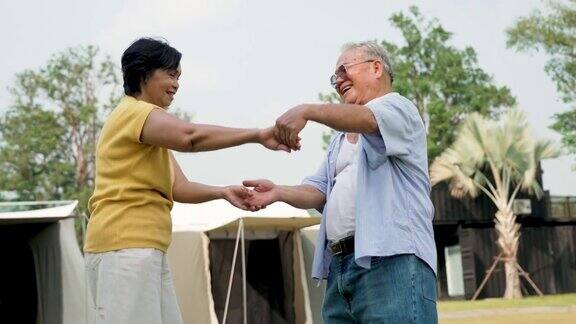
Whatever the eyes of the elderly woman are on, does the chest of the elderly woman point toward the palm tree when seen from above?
no

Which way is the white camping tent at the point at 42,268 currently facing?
toward the camera

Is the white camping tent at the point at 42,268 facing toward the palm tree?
no

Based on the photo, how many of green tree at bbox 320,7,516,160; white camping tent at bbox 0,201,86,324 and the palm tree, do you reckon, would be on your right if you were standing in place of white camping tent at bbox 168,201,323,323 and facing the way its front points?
1

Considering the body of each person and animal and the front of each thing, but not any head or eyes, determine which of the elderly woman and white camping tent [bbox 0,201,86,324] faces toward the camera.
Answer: the white camping tent

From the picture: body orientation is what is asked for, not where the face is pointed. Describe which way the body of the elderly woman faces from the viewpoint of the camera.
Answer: to the viewer's right

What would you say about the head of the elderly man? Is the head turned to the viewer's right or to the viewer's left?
to the viewer's left

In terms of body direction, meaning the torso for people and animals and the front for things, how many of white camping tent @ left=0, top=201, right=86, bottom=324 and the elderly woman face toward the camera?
1

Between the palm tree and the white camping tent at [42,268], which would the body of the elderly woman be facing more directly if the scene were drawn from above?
the palm tree

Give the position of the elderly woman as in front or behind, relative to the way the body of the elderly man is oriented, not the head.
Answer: in front

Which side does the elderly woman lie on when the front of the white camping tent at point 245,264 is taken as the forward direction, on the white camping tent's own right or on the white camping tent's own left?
on the white camping tent's own right

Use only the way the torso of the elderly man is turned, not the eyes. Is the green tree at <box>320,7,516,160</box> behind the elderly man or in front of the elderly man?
behind

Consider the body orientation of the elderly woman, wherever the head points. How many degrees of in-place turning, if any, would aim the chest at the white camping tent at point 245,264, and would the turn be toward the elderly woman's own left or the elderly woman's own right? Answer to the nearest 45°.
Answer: approximately 90° to the elderly woman's own left

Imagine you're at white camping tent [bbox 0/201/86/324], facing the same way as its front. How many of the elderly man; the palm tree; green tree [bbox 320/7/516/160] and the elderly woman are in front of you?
2

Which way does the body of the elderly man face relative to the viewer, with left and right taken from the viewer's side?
facing the viewer and to the left of the viewer

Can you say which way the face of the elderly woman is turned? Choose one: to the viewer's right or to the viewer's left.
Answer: to the viewer's right
